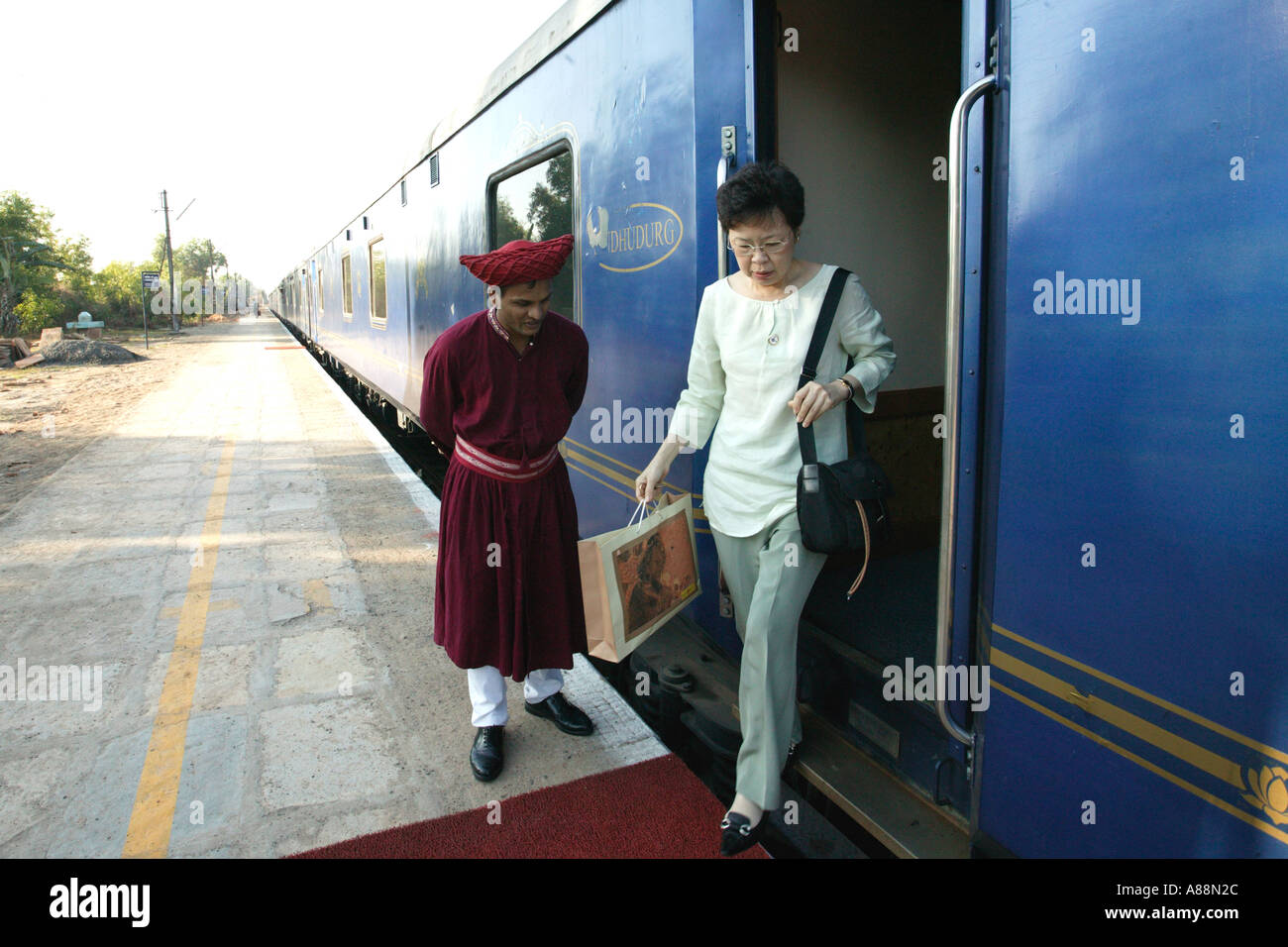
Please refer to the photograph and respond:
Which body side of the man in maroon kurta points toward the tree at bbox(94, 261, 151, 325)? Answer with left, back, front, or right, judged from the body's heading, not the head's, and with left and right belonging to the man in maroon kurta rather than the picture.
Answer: back

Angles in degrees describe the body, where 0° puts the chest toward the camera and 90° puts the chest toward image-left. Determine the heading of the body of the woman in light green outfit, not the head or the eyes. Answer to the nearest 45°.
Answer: approximately 0°

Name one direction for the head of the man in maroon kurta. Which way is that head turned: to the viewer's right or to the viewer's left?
to the viewer's right

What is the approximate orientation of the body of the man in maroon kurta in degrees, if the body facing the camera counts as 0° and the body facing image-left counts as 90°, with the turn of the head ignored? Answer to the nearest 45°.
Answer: approximately 0°

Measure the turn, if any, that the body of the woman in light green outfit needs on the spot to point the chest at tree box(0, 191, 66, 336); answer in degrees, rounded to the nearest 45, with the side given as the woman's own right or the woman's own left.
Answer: approximately 135° to the woman's own right

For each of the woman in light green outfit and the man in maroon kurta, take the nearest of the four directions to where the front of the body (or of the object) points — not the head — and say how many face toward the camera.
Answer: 2
